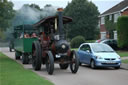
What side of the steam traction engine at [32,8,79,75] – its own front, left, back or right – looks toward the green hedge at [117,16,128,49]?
left

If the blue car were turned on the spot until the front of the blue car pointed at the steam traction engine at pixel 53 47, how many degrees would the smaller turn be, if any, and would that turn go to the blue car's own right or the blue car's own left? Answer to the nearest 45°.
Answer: approximately 90° to the blue car's own right

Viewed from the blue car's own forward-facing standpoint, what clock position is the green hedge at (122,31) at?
The green hedge is roughly at 8 o'clock from the blue car.

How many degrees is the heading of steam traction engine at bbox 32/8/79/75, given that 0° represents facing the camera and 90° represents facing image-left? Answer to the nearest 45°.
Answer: approximately 315°

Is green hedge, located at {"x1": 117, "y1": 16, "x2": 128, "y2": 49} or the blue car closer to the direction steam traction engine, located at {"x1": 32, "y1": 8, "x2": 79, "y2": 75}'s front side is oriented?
the blue car
